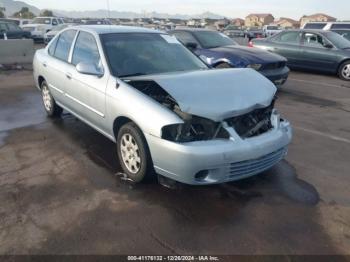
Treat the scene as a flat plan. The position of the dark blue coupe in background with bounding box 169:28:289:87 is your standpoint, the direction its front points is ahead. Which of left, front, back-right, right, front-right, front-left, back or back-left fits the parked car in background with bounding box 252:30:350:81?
left

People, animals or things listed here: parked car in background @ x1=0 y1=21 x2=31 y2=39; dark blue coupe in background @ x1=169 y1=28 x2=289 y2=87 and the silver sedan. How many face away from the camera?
0

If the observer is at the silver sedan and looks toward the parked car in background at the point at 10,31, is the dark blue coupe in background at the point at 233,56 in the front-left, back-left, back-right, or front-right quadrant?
front-right

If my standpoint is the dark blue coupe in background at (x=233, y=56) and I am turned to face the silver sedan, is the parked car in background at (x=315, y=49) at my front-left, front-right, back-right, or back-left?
back-left

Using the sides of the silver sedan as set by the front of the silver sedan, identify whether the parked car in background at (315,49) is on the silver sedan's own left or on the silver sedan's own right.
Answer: on the silver sedan's own left

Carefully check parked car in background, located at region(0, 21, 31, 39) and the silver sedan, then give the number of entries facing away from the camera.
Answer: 0

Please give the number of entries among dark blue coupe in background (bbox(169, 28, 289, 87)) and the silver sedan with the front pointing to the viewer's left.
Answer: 0

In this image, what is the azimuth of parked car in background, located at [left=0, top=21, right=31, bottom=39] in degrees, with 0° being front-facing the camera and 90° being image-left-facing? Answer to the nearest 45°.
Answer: approximately 270°

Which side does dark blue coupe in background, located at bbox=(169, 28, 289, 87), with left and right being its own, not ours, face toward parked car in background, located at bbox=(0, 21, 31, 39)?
back

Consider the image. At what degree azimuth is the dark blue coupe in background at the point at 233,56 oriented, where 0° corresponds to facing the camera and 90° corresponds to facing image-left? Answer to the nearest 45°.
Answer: approximately 315°
